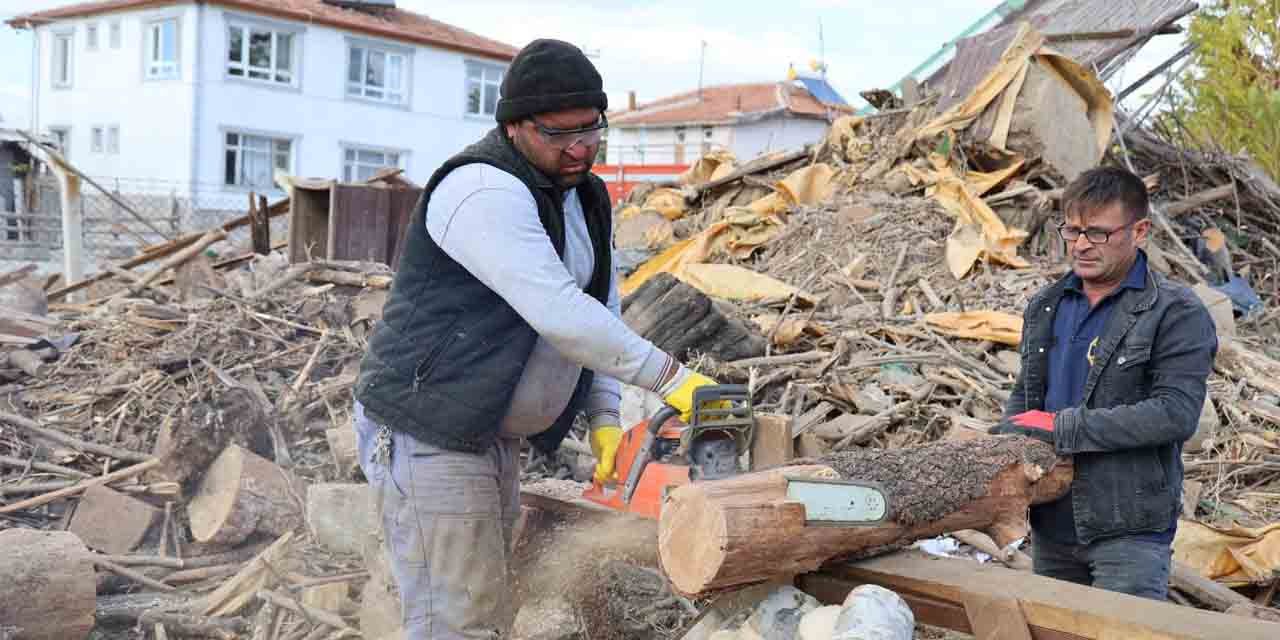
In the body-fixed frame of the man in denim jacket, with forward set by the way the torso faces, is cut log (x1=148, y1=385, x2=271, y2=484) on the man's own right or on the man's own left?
on the man's own right

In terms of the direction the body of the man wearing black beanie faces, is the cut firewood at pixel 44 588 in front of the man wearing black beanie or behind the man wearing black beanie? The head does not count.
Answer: behind

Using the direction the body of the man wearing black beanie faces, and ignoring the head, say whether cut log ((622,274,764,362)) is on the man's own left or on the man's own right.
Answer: on the man's own left

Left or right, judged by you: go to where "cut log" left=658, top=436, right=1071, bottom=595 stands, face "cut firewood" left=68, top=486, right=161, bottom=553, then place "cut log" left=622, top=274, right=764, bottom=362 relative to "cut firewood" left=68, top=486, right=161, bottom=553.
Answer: right

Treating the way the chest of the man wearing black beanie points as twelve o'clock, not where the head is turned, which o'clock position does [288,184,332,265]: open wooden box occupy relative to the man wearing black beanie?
The open wooden box is roughly at 7 o'clock from the man wearing black beanie.

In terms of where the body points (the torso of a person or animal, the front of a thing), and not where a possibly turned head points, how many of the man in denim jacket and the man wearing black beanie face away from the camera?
0

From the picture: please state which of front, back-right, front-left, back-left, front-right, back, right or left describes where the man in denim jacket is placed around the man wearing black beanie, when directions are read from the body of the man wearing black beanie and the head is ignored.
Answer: front-left

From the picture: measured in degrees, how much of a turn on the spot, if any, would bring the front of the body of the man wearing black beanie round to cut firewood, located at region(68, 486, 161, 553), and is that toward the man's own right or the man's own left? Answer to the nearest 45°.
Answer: approximately 180°

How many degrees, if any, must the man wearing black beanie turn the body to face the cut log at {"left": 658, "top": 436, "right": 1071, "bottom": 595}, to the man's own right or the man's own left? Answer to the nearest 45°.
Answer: approximately 45° to the man's own left

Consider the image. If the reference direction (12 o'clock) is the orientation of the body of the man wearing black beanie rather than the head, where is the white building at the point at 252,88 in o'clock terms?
The white building is roughly at 7 o'clock from the man wearing black beanie.

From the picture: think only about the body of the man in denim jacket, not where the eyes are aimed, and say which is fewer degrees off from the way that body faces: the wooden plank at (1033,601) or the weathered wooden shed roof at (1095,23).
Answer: the wooden plank

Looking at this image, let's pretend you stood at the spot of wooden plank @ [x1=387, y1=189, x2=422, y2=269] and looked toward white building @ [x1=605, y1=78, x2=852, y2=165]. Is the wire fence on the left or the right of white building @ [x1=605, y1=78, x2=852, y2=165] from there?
left

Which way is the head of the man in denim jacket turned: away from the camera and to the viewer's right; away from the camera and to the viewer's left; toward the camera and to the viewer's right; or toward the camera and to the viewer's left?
toward the camera and to the viewer's left

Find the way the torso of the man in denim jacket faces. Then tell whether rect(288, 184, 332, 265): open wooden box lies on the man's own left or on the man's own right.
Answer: on the man's own right

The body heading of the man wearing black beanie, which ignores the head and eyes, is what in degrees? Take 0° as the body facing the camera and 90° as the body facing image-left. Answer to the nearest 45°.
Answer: approximately 315°

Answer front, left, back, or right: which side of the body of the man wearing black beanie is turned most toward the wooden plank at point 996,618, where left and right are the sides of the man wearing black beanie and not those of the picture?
front
